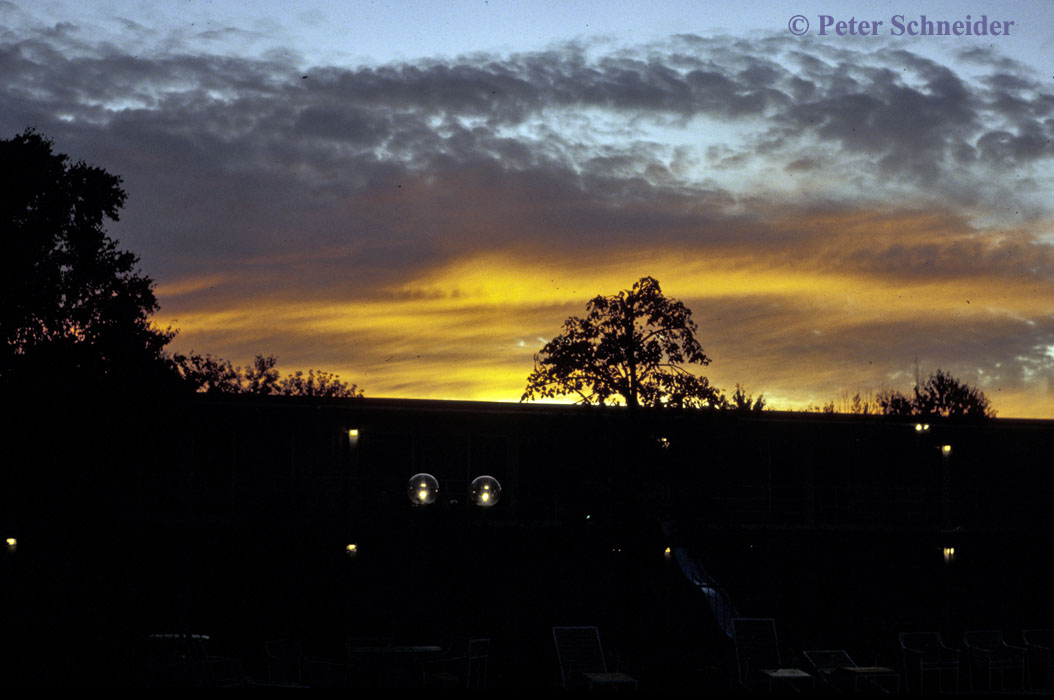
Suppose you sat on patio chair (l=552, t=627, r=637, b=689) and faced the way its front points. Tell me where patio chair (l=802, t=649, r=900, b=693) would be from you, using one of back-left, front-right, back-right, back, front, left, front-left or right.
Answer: front-left

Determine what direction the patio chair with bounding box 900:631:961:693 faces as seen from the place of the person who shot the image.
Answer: facing the viewer and to the right of the viewer

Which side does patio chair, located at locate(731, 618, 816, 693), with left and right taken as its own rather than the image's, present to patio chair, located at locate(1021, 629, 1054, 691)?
left

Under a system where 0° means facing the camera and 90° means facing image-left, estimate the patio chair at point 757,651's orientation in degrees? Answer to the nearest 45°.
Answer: approximately 315°

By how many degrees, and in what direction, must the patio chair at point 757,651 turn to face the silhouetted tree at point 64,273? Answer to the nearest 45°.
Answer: approximately 180°

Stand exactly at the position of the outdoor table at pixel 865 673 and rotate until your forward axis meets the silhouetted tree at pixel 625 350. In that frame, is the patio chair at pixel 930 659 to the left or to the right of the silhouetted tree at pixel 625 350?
right

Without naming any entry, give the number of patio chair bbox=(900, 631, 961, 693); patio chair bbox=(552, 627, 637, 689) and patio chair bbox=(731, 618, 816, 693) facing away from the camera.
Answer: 0

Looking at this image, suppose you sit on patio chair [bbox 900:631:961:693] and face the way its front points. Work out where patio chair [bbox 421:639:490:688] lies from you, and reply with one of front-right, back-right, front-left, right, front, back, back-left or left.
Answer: right

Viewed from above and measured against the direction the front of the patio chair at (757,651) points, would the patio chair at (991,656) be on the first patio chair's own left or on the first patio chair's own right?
on the first patio chair's own left

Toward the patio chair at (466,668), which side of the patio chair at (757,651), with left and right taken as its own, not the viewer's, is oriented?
right
